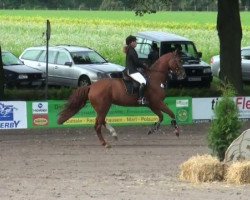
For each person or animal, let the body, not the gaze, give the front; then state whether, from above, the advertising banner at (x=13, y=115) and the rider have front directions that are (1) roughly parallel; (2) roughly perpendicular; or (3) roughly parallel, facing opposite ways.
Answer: roughly perpendicular

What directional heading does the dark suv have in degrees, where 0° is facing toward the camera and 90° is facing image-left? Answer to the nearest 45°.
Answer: approximately 315°

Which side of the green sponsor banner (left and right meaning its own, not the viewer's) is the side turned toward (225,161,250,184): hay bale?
front

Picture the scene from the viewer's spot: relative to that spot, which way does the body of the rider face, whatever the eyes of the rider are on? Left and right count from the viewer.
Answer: facing to the right of the viewer

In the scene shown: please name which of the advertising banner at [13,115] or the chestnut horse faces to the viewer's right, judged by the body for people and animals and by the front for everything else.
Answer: the chestnut horse

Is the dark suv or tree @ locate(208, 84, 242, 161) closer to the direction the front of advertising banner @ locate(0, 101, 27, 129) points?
the tree

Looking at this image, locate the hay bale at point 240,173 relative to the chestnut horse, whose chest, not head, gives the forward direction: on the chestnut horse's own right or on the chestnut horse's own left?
on the chestnut horse's own right

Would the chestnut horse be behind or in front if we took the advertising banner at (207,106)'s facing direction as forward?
in front

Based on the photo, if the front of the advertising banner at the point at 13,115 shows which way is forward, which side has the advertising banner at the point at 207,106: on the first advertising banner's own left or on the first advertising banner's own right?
on the first advertising banner's own left

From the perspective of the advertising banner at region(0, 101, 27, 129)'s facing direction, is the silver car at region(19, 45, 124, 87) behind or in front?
behind

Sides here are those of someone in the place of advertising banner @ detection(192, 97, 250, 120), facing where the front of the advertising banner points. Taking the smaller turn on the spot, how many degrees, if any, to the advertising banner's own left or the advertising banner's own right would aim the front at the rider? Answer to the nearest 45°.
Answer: approximately 45° to the advertising banner's own right

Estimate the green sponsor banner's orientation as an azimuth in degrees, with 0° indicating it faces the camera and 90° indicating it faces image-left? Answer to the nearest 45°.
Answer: approximately 0°
